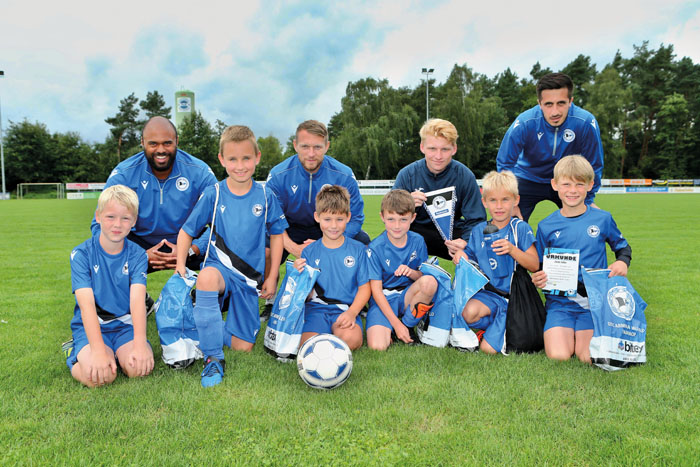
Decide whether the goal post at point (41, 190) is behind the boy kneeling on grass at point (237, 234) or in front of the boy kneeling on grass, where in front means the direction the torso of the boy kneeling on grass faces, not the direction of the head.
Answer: behind

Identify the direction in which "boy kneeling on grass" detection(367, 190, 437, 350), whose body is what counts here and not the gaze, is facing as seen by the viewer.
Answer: toward the camera

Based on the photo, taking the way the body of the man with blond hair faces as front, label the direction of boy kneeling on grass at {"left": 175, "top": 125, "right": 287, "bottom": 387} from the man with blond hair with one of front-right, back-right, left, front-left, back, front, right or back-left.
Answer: front-right

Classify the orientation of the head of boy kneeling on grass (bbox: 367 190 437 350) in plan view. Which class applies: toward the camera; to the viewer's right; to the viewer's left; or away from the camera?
toward the camera

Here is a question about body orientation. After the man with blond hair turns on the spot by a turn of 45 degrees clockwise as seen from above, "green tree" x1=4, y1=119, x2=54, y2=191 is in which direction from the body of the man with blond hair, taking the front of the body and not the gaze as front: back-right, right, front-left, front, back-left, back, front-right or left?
right

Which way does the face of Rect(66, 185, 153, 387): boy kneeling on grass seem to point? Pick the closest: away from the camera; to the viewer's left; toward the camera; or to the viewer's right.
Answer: toward the camera

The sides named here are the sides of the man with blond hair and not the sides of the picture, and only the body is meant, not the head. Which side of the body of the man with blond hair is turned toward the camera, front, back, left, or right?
front

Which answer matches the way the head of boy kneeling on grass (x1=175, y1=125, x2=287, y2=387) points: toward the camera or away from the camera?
toward the camera

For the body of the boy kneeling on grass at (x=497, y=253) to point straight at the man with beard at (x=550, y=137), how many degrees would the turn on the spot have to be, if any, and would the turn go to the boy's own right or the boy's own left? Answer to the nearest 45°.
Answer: approximately 135° to the boy's own right

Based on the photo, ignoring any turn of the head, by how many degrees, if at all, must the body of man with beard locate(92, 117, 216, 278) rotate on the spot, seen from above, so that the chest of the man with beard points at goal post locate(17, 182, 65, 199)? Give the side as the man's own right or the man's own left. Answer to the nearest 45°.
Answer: approximately 180°

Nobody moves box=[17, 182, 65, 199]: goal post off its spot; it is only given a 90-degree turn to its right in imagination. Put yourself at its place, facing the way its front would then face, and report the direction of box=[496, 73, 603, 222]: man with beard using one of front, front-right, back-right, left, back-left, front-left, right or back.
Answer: left

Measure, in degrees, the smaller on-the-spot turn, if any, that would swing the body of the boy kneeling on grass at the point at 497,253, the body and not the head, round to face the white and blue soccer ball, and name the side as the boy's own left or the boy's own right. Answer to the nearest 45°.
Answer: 0° — they already face it

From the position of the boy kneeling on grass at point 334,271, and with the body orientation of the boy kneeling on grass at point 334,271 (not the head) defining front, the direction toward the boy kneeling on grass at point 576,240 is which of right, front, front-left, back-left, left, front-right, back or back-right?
left

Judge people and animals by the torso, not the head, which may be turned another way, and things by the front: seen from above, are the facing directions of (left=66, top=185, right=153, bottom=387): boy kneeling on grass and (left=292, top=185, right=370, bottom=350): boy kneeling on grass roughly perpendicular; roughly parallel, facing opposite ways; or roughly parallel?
roughly parallel

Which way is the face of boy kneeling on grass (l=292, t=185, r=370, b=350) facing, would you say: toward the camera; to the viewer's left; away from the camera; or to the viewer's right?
toward the camera

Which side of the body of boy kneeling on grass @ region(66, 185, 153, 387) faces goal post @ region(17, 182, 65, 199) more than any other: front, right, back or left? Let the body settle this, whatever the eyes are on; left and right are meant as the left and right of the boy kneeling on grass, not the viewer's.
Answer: back

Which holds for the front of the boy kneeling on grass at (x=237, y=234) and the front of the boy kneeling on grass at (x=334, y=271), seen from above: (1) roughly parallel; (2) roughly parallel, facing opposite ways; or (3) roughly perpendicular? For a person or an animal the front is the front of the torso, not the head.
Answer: roughly parallel
